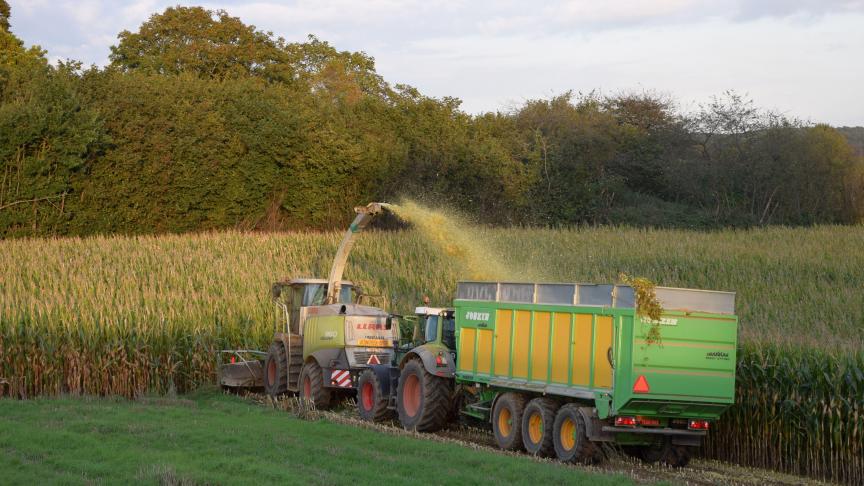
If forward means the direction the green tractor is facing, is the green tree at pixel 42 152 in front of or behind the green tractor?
in front

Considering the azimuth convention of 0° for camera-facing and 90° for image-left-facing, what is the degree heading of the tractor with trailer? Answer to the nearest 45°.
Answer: approximately 135°

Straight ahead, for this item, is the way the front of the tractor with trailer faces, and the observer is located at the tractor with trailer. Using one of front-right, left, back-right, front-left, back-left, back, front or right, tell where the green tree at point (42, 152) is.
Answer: front
